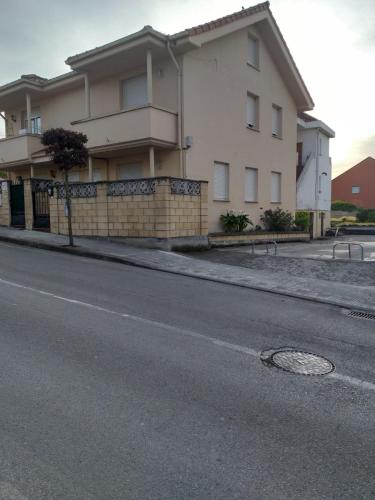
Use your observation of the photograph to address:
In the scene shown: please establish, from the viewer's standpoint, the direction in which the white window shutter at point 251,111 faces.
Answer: facing the viewer and to the right of the viewer

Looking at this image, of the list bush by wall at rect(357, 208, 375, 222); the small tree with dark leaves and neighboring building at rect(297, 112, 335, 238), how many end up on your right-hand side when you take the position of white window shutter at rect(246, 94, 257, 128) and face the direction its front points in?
1

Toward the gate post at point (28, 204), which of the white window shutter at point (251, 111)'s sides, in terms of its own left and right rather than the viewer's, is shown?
right

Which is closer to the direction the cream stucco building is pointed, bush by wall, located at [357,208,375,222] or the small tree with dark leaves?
the small tree with dark leaves

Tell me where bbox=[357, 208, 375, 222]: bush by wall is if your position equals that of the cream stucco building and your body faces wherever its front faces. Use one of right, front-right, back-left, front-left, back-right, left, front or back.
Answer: back

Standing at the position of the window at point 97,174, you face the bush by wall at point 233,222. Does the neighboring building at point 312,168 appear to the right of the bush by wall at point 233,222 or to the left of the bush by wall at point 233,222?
left

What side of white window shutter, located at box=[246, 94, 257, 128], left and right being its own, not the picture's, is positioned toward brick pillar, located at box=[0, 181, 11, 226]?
right

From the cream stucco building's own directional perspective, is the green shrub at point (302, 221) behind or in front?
behind

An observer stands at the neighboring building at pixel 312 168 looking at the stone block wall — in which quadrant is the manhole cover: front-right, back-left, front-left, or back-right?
front-left

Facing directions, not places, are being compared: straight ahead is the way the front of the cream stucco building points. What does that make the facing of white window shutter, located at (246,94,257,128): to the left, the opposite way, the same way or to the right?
to the left

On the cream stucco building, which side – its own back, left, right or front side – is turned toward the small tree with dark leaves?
front
